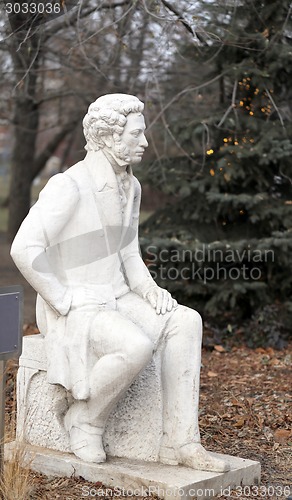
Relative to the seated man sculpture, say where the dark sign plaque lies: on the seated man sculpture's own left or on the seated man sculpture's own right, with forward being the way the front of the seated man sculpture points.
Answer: on the seated man sculpture's own right

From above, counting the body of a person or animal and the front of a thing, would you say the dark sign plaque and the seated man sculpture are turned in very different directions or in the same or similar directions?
same or similar directions

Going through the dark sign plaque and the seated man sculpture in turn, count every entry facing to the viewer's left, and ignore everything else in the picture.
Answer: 0

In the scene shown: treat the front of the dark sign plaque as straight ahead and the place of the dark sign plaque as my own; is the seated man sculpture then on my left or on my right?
on my left

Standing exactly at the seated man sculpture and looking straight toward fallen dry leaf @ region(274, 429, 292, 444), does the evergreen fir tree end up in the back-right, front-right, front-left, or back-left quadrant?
front-left

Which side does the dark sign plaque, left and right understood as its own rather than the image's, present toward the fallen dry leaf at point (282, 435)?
left

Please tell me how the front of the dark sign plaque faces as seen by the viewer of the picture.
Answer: facing the viewer and to the right of the viewer

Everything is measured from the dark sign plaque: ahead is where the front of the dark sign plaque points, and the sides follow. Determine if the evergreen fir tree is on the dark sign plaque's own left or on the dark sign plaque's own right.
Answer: on the dark sign plaque's own left
